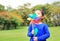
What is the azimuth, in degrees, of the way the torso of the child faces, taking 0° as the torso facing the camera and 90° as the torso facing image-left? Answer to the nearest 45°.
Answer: approximately 45°
